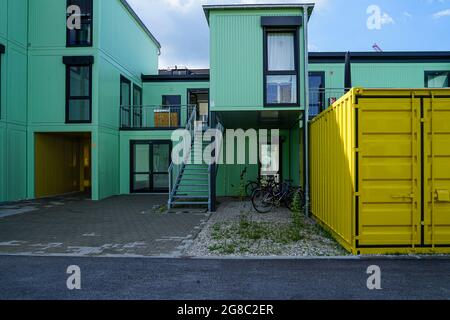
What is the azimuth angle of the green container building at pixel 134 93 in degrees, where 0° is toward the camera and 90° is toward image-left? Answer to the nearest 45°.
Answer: approximately 0°

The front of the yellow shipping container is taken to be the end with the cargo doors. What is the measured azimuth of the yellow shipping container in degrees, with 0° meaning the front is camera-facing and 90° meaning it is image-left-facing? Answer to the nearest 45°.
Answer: approximately 0°
